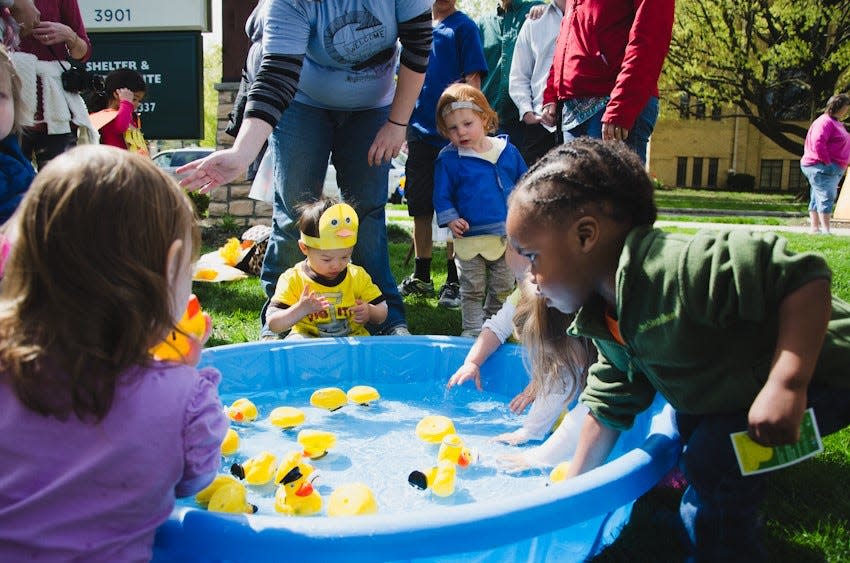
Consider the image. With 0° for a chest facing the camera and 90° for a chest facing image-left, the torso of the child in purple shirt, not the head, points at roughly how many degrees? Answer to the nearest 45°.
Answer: approximately 225°

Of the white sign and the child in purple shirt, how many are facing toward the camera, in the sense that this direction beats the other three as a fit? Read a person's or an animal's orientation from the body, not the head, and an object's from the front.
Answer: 1

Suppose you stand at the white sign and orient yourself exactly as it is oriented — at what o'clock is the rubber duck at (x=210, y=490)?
The rubber duck is roughly at 12 o'clock from the white sign.

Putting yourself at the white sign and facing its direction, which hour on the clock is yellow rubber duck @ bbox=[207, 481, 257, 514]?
The yellow rubber duck is roughly at 12 o'clock from the white sign.

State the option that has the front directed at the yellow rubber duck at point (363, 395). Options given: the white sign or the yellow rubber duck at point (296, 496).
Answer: the white sign

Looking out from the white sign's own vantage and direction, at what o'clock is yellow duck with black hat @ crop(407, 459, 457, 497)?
The yellow duck with black hat is roughly at 12 o'clock from the white sign.

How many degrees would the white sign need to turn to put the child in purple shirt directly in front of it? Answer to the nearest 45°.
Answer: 0° — it already faces them

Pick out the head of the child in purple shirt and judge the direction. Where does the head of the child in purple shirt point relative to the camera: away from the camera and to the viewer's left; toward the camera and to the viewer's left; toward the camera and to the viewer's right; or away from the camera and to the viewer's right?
away from the camera and to the viewer's right
